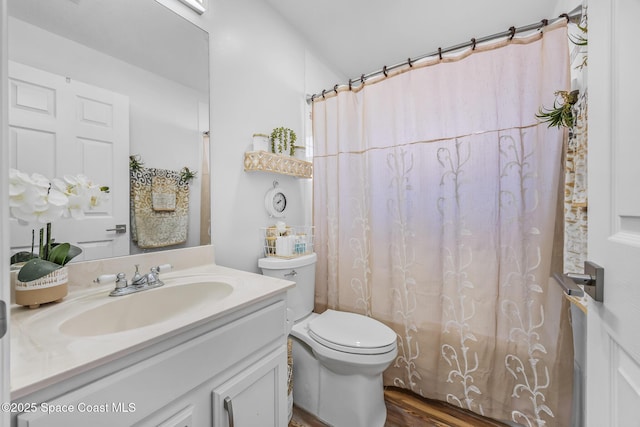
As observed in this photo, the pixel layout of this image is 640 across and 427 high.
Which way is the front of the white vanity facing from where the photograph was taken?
facing the viewer and to the right of the viewer

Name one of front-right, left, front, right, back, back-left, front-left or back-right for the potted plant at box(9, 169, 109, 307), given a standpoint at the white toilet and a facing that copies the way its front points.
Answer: right

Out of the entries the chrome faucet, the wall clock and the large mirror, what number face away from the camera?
0

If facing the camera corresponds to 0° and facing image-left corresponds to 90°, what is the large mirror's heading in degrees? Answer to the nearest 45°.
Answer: approximately 315°

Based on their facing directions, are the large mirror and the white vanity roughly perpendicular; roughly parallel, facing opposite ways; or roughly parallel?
roughly parallel

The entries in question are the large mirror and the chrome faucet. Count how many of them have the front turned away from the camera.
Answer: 0

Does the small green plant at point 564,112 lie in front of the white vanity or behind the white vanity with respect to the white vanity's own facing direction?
in front

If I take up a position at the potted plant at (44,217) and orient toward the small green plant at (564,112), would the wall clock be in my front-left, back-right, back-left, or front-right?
front-left

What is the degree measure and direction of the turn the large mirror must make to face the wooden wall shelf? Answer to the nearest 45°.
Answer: approximately 45° to its left

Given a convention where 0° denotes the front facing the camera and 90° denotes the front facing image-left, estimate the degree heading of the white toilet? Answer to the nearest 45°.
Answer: approximately 315°

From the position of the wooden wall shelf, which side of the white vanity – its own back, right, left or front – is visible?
left

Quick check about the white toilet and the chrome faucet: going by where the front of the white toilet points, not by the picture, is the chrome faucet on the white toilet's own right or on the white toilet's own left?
on the white toilet's own right
